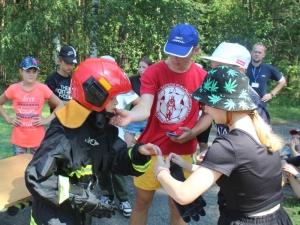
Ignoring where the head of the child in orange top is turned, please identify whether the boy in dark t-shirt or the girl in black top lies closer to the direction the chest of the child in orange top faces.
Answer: the girl in black top

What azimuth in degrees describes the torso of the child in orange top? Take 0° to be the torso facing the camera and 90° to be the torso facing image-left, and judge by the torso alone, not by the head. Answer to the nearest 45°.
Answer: approximately 0°

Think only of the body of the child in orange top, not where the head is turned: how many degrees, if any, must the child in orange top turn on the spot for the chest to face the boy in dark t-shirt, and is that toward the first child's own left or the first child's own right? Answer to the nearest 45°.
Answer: approximately 135° to the first child's own left

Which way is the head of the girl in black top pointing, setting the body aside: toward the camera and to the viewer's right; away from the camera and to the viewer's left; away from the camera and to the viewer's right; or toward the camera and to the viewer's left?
away from the camera and to the viewer's left
